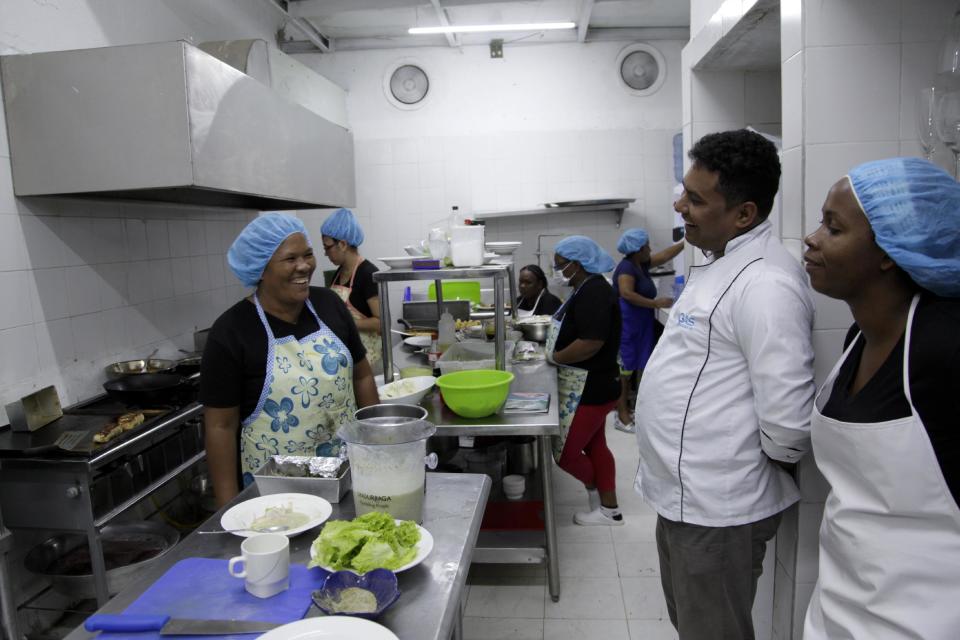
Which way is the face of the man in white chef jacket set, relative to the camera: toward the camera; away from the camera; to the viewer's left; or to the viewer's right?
to the viewer's left

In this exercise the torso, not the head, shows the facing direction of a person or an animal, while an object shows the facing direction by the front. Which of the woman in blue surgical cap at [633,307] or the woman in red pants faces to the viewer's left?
the woman in red pants

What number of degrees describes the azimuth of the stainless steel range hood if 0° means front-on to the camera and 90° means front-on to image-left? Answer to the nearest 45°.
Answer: approximately 315°

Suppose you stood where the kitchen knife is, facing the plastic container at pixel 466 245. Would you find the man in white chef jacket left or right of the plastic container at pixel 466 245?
right

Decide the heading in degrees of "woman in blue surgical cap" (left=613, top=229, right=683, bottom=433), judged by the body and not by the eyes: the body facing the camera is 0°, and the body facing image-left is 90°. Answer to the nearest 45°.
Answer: approximately 270°

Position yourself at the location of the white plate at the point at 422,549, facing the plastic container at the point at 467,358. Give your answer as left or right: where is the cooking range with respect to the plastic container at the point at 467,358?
left

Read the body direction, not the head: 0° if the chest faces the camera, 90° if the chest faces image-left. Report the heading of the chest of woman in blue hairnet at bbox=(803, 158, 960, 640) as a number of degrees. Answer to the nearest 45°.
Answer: approximately 45°

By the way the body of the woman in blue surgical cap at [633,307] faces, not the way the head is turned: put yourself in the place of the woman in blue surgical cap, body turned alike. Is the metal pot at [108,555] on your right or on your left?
on your right

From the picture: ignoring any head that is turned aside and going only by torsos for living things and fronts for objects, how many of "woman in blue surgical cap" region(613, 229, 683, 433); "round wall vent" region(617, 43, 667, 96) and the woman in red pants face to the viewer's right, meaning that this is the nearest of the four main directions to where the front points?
1

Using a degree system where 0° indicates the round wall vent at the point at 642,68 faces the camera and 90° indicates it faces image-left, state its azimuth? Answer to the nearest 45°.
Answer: approximately 0°

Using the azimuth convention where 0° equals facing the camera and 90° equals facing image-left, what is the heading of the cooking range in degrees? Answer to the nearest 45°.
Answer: approximately 315°

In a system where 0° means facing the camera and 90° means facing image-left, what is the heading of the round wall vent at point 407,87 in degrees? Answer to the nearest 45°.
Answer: approximately 0°

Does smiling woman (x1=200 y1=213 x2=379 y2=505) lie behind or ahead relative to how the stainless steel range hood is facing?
ahead

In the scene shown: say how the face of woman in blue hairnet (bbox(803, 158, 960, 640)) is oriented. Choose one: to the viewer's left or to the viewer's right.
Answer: to the viewer's left

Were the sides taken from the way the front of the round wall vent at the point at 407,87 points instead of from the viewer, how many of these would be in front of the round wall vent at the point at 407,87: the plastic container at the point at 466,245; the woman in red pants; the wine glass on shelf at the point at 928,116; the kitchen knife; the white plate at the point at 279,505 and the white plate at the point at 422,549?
6

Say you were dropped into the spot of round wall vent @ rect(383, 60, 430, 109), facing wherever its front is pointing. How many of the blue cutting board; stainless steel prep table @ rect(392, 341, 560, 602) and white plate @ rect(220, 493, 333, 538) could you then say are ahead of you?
3

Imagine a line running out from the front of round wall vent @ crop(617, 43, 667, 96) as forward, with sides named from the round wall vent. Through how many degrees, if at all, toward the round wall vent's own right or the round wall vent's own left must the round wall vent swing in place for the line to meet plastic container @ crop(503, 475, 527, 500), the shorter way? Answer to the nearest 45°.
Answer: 0° — it already faces it

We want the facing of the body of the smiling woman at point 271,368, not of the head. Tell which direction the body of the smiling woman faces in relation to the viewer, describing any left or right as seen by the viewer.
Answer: facing the viewer and to the right of the viewer
